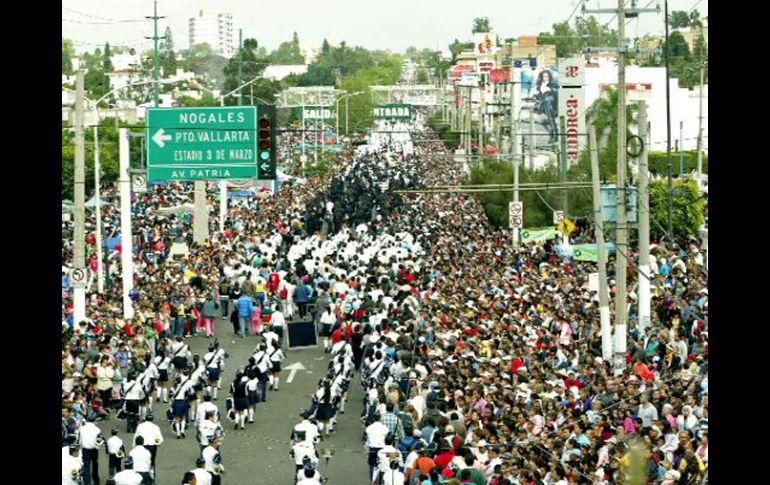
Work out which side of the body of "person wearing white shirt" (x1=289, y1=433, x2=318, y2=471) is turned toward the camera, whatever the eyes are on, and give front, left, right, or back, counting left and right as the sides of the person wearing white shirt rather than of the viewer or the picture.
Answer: back

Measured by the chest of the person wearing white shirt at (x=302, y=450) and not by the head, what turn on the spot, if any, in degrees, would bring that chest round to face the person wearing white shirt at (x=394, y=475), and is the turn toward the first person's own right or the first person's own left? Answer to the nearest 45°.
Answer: approximately 135° to the first person's own right

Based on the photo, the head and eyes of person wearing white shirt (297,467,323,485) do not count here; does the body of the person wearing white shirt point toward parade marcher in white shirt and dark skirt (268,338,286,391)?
yes

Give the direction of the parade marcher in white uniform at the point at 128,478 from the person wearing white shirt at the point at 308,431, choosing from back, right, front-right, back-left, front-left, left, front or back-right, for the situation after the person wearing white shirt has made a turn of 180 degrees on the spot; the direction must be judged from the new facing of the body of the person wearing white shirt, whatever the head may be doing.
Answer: front-right

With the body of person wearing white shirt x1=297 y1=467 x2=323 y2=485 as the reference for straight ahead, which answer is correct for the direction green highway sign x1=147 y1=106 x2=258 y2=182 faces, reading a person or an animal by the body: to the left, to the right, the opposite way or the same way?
the opposite way

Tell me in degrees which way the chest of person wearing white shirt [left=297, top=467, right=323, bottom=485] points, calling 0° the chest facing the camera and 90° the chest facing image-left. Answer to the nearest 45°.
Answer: approximately 180°

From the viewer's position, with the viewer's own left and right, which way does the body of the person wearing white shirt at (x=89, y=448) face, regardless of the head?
facing away from the viewer

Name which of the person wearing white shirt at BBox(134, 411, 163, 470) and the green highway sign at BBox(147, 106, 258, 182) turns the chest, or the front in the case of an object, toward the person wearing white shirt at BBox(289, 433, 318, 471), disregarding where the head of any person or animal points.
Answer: the green highway sign

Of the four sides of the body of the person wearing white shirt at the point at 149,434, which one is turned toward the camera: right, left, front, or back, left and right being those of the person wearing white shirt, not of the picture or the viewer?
back

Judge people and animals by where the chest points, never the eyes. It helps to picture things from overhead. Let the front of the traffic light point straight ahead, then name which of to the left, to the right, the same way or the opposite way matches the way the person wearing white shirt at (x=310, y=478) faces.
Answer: the opposite way

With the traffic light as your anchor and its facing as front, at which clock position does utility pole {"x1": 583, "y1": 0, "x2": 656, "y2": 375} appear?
The utility pole is roughly at 10 o'clock from the traffic light.

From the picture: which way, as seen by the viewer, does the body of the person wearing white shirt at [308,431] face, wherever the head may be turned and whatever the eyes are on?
away from the camera

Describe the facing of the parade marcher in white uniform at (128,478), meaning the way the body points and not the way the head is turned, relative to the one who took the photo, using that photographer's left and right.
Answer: facing away from the viewer

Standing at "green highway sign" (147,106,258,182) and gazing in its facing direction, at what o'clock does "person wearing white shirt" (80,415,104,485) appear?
The person wearing white shirt is roughly at 12 o'clock from the green highway sign.

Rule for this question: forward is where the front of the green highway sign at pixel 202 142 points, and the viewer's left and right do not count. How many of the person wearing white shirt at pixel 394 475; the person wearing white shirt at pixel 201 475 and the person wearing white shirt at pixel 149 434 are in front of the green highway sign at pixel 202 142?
3
